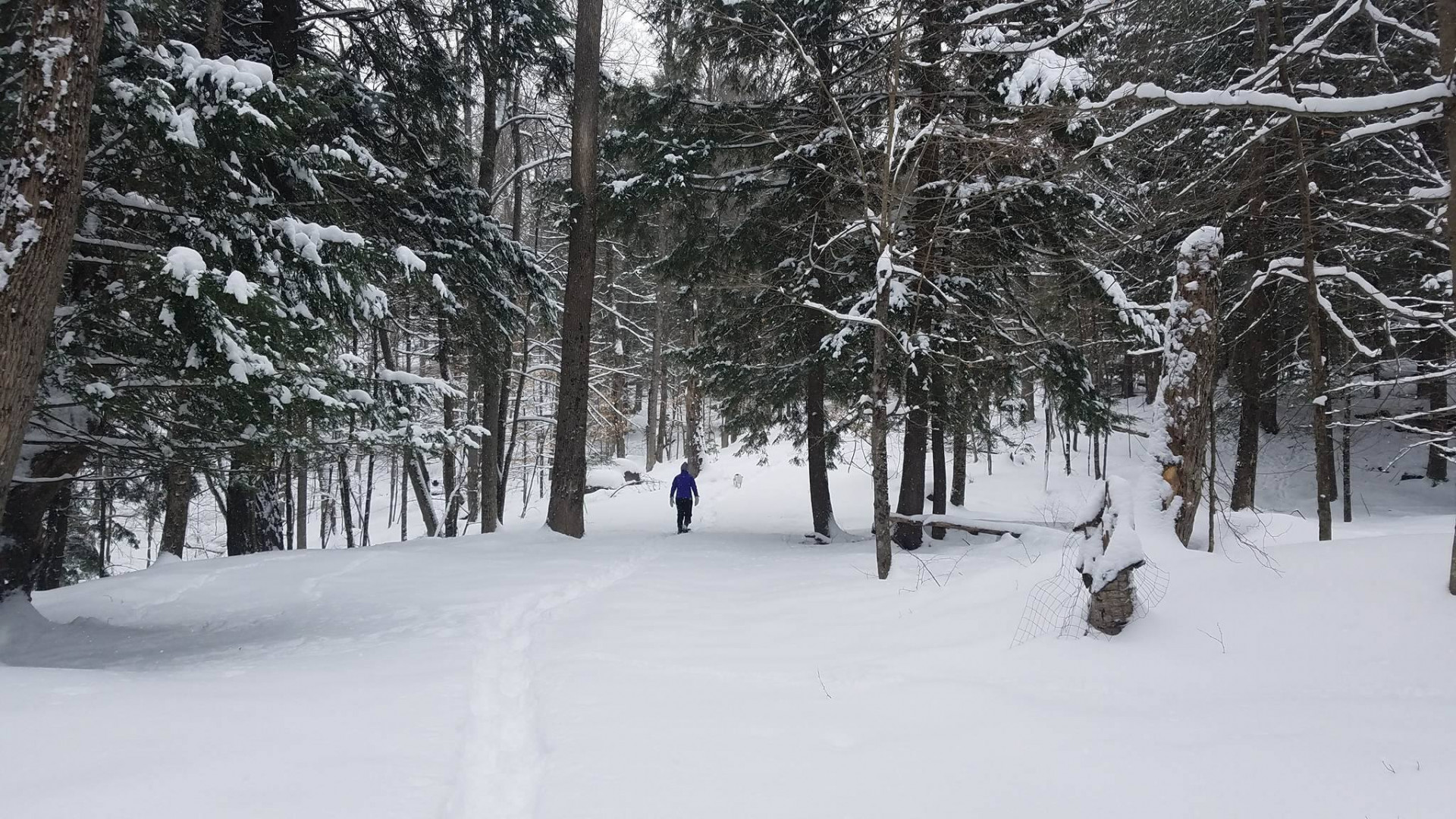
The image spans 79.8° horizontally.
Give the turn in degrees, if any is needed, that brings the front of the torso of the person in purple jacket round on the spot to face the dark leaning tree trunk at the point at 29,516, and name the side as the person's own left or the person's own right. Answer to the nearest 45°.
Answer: approximately 135° to the person's own left

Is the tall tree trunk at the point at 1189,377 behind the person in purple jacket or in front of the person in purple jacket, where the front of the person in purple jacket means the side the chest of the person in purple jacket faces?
behind

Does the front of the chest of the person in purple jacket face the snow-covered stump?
no

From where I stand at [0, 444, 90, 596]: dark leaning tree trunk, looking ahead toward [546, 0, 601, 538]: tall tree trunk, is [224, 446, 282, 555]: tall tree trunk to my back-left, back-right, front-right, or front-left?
front-left

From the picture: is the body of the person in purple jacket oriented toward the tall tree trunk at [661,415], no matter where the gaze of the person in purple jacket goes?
yes

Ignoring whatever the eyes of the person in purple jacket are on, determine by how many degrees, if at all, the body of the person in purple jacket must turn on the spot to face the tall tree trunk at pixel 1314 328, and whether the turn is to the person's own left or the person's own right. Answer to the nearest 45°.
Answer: approximately 135° to the person's own right

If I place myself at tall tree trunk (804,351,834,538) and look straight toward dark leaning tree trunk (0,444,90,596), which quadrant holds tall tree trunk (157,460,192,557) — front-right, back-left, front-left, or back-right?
front-right

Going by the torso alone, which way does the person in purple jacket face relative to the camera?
away from the camera

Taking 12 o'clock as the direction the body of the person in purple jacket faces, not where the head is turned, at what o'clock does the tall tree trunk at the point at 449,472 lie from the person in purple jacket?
The tall tree trunk is roughly at 10 o'clock from the person in purple jacket.

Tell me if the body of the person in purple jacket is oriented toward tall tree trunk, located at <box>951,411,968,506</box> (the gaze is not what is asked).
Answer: no

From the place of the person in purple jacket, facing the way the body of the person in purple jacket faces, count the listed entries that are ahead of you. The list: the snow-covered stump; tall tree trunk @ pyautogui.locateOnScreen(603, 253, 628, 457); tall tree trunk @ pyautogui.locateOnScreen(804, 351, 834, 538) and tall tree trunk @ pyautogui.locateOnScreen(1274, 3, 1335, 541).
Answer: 1

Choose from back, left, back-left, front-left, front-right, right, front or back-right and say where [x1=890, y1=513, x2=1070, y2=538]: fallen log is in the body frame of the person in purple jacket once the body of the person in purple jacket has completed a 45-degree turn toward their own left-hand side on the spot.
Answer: back

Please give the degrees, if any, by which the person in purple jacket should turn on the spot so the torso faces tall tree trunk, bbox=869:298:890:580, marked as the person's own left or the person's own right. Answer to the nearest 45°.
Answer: approximately 180°

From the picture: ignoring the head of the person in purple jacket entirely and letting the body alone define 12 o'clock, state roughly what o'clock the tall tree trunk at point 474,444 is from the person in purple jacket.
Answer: The tall tree trunk is roughly at 10 o'clock from the person in purple jacket.

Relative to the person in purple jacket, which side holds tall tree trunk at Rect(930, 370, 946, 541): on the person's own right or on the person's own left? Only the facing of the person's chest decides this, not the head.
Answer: on the person's own right

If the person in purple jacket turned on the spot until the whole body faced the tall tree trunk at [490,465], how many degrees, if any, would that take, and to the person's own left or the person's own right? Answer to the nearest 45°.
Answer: approximately 90° to the person's own left

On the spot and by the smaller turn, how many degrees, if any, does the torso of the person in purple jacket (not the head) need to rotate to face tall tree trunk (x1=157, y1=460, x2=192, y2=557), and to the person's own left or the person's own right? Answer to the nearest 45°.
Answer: approximately 90° to the person's own left
